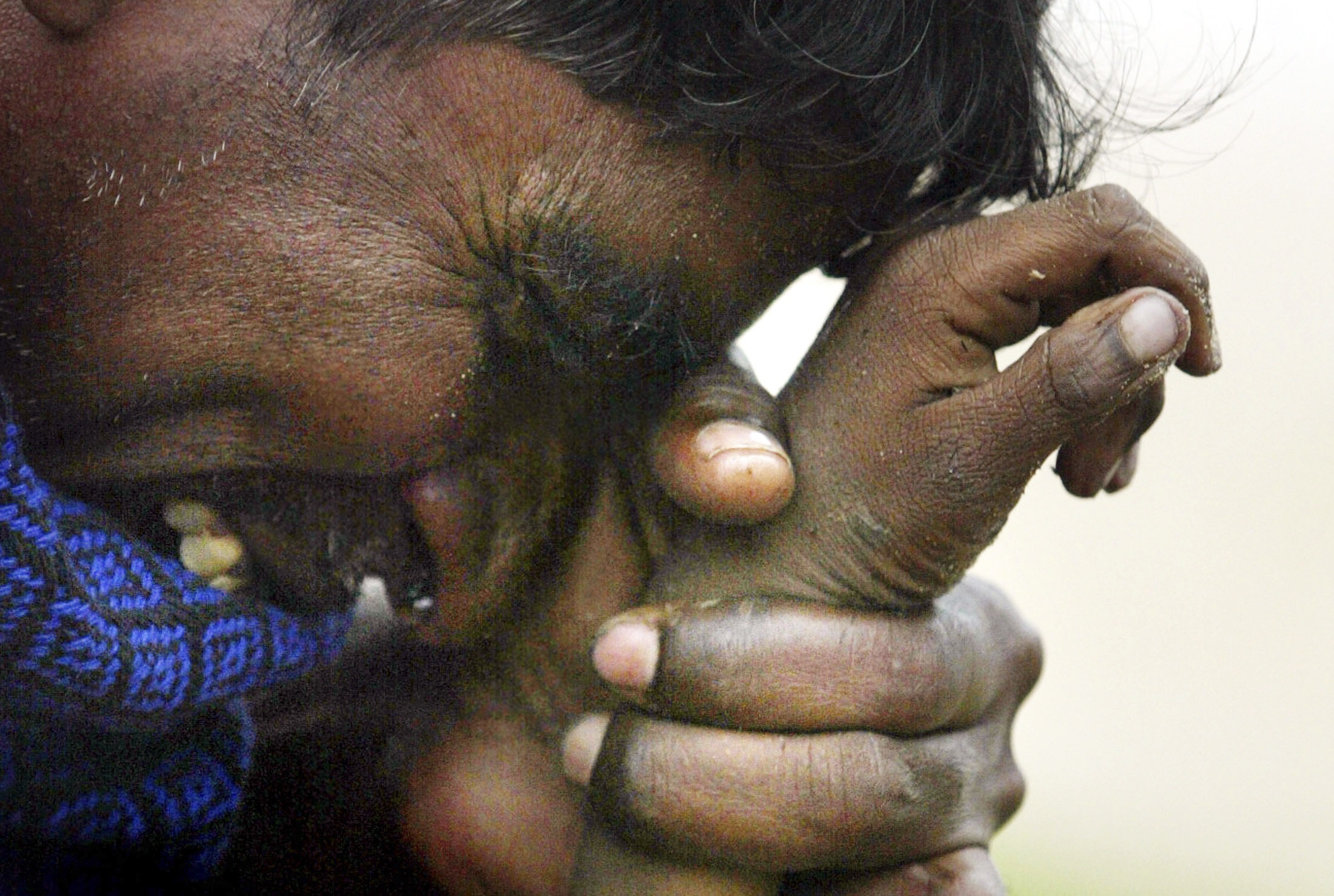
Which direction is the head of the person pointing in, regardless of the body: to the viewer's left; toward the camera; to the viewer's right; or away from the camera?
to the viewer's right
